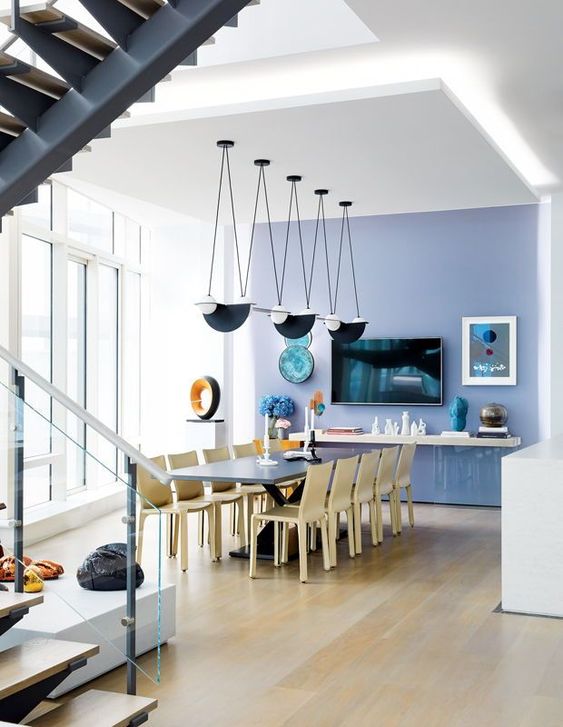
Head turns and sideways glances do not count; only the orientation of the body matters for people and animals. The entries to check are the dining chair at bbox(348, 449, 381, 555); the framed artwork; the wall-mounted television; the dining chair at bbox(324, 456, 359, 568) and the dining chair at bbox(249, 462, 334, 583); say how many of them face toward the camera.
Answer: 2

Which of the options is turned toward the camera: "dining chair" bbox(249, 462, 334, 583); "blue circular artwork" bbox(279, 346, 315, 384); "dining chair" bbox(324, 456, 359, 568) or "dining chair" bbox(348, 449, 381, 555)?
the blue circular artwork

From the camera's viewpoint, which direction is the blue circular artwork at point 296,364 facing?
toward the camera

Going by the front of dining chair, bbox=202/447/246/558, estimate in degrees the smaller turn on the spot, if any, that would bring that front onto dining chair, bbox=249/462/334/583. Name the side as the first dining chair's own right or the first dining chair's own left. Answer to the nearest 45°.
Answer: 0° — it already faces it

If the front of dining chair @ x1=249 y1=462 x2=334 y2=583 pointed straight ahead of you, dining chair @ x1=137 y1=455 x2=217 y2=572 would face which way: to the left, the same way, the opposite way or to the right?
the opposite way

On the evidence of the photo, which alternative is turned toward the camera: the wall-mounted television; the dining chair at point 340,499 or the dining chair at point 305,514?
the wall-mounted television

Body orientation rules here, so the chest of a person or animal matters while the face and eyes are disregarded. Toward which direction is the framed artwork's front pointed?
toward the camera

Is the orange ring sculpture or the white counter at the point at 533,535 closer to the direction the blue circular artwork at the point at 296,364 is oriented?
the white counter

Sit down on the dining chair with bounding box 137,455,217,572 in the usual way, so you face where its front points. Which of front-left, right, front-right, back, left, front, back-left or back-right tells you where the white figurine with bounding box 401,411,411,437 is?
left

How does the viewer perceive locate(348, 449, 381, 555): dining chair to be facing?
facing away from the viewer and to the left of the viewer

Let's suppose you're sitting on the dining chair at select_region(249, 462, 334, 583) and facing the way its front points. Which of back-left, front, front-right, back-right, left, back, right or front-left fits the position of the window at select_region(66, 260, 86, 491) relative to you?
front

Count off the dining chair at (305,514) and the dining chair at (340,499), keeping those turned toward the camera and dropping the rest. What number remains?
0

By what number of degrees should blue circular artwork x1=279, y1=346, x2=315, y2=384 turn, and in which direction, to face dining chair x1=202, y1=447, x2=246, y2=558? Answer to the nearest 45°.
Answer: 0° — it already faces it

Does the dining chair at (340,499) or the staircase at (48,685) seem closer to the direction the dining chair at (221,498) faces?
the dining chair

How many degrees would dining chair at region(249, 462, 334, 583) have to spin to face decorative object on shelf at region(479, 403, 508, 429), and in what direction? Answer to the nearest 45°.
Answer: approximately 90° to its right

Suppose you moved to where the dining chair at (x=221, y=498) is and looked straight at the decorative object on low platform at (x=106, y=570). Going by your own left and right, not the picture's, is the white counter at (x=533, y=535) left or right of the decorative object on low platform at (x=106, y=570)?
left

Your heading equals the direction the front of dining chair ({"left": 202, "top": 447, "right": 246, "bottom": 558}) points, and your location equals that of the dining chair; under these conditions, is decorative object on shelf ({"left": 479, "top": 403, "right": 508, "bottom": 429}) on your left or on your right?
on your left

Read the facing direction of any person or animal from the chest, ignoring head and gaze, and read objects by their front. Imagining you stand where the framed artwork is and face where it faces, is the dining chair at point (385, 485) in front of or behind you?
in front

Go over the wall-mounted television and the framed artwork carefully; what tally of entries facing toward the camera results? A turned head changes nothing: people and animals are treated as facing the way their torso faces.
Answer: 2

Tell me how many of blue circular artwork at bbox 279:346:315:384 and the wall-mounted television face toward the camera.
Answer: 2
